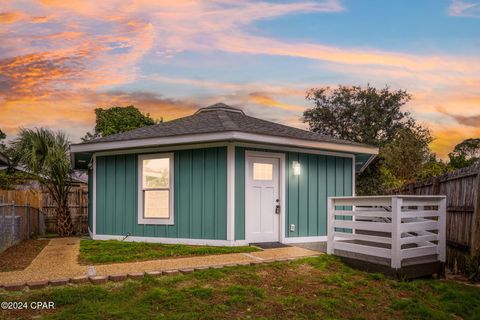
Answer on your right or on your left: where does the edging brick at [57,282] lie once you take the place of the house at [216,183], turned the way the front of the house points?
on your right

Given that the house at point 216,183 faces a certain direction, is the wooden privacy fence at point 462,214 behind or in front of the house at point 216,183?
in front

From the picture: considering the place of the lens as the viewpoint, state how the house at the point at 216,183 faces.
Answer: facing the viewer and to the right of the viewer

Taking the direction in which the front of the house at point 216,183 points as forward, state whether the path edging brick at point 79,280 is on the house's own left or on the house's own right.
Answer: on the house's own right

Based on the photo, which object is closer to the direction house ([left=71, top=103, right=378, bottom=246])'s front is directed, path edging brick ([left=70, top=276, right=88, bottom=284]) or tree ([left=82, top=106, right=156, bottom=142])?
the path edging brick

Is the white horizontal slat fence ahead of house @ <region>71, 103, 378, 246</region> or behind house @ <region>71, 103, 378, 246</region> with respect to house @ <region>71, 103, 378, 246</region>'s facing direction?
ahead

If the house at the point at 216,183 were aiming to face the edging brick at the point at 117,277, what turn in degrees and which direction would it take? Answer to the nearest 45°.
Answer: approximately 45° to its right

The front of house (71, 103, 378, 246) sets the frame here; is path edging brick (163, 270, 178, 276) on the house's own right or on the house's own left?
on the house's own right

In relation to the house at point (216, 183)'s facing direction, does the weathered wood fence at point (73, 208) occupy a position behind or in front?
behind

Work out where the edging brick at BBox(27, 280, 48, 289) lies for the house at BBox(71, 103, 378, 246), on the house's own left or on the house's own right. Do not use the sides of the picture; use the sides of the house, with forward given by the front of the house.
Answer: on the house's own right

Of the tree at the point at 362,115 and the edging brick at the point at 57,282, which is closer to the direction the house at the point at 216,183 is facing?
the edging brick

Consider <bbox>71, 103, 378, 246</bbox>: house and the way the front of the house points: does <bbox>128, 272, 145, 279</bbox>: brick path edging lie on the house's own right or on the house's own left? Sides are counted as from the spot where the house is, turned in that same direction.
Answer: on the house's own right
